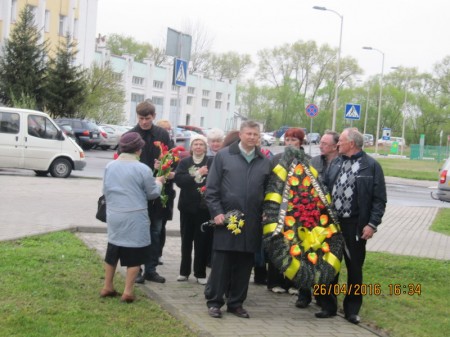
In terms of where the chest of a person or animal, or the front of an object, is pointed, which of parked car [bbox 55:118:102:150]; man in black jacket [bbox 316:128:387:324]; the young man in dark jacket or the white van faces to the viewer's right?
the white van

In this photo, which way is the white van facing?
to the viewer's right

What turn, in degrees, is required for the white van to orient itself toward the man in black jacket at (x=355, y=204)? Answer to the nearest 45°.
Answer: approximately 90° to its right

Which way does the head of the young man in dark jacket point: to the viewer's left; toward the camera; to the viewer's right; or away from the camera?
toward the camera

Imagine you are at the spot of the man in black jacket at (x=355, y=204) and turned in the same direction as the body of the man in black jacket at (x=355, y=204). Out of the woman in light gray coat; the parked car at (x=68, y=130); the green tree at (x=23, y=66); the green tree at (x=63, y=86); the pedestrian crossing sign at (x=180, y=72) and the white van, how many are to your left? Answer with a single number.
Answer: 0

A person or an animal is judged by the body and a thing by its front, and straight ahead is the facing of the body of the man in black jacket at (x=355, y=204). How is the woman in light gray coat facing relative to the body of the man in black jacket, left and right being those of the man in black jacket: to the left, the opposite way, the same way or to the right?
the opposite way

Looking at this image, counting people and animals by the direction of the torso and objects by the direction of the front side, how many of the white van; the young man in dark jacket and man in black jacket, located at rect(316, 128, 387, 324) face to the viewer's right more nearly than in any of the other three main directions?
1

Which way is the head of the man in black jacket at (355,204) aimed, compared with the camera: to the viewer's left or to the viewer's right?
to the viewer's left

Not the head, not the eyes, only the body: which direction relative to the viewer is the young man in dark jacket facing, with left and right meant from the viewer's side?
facing the viewer

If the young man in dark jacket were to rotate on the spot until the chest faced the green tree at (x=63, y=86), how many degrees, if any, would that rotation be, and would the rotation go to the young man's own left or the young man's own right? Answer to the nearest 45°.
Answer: approximately 180°

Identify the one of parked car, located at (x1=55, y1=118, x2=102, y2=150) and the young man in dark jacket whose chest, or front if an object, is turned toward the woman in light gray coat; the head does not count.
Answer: the young man in dark jacket

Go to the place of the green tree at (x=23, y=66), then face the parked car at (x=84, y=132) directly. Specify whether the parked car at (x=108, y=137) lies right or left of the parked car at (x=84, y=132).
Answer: left

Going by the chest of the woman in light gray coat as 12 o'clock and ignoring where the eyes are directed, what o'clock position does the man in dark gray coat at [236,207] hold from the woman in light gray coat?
The man in dark gray coat is roughly at 2 o'clock from the woman in light gray coat.

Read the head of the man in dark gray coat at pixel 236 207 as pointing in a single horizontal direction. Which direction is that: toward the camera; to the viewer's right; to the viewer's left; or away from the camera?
toward the camera
